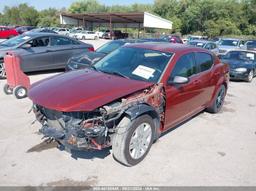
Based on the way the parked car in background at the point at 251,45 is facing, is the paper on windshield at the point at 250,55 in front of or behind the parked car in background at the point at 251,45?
in front

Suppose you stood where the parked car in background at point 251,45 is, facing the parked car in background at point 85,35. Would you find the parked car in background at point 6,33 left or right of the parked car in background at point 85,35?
left

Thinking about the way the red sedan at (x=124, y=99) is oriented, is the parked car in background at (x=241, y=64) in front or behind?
behind

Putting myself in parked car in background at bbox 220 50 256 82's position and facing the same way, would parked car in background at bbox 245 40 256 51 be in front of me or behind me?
behind

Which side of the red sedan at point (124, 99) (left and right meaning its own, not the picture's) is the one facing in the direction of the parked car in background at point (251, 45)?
back

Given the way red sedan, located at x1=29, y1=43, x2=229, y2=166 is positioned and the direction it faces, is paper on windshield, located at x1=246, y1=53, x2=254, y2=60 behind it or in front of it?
behind

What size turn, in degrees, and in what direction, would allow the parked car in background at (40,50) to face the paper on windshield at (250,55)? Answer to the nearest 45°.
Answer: approximately 135° to its left
